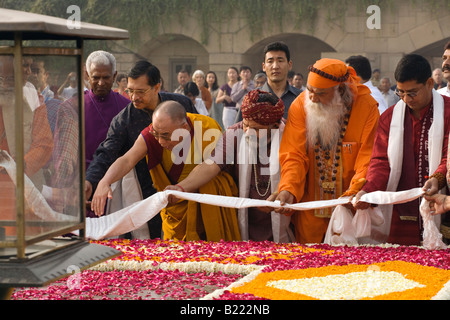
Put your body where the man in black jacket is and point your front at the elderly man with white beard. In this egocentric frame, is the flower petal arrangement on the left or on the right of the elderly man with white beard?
right

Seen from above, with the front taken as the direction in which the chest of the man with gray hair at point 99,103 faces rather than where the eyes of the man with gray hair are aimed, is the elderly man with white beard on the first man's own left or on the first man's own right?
on the first man's own left

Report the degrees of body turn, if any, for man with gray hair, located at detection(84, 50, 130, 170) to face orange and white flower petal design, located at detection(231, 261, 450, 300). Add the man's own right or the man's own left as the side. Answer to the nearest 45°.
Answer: approximately 45° to the man's own left

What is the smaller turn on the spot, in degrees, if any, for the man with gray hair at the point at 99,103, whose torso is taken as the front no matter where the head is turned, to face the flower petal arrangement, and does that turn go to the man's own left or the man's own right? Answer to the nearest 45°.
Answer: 0° — they already face it

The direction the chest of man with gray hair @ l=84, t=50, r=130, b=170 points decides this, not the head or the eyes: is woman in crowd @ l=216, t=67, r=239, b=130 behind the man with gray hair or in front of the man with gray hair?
behind

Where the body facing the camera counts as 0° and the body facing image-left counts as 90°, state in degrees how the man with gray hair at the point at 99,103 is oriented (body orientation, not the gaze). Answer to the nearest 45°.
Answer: approximately 0°

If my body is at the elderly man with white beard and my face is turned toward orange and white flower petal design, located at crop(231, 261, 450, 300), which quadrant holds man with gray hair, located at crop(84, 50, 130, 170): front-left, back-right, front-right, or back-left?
back-right
